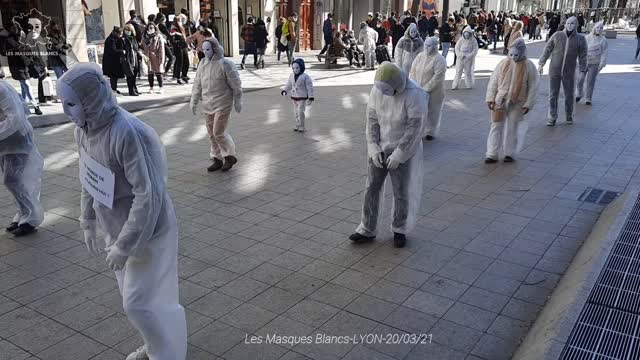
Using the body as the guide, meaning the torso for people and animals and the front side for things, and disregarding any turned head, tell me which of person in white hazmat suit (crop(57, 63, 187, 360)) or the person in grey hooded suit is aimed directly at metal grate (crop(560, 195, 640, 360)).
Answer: the person in grey hooded suit

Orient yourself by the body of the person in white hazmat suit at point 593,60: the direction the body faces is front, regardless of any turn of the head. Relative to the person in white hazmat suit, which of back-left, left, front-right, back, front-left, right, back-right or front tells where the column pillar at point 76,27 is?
front-right

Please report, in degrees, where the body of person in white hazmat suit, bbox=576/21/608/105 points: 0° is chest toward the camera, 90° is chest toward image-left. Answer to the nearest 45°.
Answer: approximately 45°

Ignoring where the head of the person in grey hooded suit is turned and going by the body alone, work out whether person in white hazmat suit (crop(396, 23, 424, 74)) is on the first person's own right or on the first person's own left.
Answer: on the first person's own right

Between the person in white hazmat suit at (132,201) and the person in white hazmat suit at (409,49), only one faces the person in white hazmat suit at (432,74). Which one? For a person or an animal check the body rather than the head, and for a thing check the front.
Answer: the person in white hazmat suit at (409,49)

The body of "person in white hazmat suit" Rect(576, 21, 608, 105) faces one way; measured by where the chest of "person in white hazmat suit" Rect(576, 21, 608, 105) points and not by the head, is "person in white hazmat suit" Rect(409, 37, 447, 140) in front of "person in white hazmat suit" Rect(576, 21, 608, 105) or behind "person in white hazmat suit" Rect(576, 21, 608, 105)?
in front

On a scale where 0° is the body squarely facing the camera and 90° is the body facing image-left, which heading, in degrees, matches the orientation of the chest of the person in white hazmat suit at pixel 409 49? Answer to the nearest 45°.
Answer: approximately 0°

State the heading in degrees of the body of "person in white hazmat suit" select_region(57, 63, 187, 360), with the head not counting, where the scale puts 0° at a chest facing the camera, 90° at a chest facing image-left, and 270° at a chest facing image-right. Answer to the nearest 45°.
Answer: approximately 45°

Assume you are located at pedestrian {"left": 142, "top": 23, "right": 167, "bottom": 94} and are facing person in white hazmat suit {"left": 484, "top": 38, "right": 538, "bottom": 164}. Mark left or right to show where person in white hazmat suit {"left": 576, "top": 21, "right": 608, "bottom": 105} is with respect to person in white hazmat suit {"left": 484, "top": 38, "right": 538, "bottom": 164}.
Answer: left

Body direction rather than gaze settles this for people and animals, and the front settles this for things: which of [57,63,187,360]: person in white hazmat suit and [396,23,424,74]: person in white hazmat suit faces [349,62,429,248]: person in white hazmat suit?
[396,23,424,74]: person in white hazmat suit

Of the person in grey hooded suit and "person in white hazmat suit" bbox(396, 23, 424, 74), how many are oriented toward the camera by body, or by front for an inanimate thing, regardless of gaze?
2
